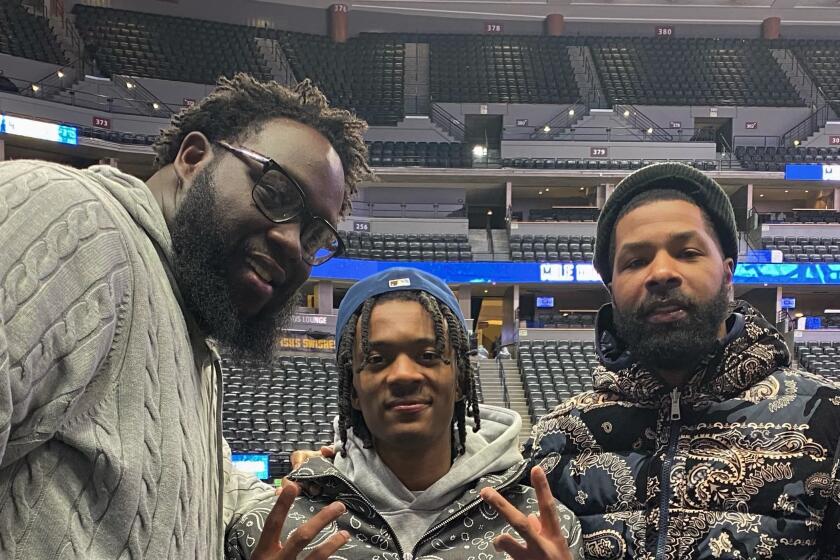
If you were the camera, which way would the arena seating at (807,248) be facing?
facing the viewer

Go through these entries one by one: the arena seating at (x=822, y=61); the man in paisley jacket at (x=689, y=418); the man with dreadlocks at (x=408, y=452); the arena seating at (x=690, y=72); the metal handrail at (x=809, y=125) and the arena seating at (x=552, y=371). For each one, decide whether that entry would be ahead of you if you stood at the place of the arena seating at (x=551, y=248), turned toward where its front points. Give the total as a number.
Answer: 3

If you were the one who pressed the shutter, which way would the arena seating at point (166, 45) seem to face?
facing the viewer and to the right of the viewer

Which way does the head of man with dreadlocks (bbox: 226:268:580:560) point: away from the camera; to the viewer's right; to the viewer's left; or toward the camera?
toward the camera

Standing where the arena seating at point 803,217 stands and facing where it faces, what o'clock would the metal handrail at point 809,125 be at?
The metal handrail is roughly at 6 o'clock from the arena seating.

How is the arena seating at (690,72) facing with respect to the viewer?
toward the camera

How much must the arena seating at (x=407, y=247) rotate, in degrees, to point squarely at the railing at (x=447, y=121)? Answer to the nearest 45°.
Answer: approximately 180°

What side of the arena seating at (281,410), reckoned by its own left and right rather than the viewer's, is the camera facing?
front

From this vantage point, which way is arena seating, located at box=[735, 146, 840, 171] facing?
toward the camera

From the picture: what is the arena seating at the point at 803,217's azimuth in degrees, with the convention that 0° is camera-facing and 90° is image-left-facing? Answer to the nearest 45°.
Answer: approximately 0°

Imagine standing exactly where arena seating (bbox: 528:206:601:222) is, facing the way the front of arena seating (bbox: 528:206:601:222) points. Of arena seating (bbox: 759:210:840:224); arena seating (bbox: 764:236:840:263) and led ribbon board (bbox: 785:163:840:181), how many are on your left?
3
